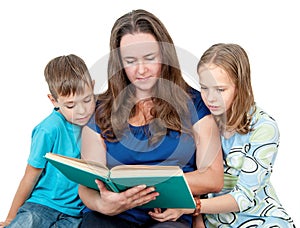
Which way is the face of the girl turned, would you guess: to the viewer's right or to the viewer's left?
to the viewer's left

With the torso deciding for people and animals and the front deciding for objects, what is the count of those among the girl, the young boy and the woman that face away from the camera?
0

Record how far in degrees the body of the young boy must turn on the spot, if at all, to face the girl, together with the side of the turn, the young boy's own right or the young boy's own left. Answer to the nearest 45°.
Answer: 0° — they already face them

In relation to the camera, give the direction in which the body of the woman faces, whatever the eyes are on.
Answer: toward the camera

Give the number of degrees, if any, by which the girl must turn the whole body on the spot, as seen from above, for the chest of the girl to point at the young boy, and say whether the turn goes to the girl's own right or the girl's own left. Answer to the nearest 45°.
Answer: approximately 45° to the girl's own right

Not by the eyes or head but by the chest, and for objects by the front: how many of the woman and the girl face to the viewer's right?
0

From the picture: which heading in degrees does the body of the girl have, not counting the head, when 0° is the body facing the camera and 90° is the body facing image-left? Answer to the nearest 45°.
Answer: approximately 45°

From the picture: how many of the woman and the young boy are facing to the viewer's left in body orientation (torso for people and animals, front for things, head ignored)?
0
